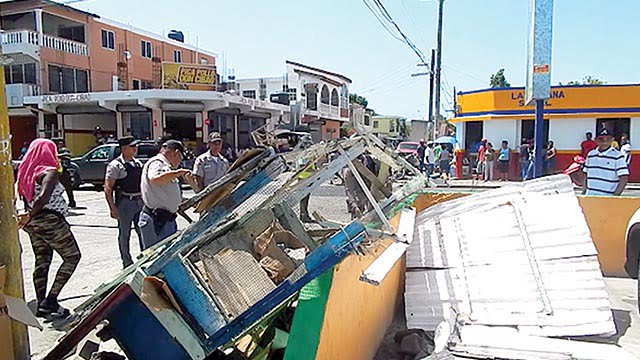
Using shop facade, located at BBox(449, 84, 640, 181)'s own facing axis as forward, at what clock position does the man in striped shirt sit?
The man in striped shirt is roughly at 12 o'clock from the shop facade.

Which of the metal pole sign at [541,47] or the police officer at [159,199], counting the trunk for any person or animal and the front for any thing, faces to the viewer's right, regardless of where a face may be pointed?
the police officer

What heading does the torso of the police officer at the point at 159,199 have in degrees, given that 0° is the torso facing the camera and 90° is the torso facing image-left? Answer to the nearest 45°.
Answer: approximately 270°

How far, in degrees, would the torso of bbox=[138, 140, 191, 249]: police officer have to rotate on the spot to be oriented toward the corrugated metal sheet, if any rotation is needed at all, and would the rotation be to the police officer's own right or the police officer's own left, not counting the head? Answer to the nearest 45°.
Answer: approximately 45° to the police officer's own right

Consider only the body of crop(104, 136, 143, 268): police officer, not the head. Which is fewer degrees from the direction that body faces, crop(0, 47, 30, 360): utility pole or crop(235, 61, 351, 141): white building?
the utility pole

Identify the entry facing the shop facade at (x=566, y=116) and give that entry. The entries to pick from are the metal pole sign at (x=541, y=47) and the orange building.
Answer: the orange building

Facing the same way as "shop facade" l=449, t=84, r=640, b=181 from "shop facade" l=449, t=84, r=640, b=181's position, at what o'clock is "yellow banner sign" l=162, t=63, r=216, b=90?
The yellow banner sign is roughly at 3 o'clock from the shop facade.

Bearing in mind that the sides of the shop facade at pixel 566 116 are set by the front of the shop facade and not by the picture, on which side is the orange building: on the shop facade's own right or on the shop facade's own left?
on the shop facade's own right

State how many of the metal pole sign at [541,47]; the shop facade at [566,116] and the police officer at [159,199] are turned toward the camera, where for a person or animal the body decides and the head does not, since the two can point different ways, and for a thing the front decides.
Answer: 2
